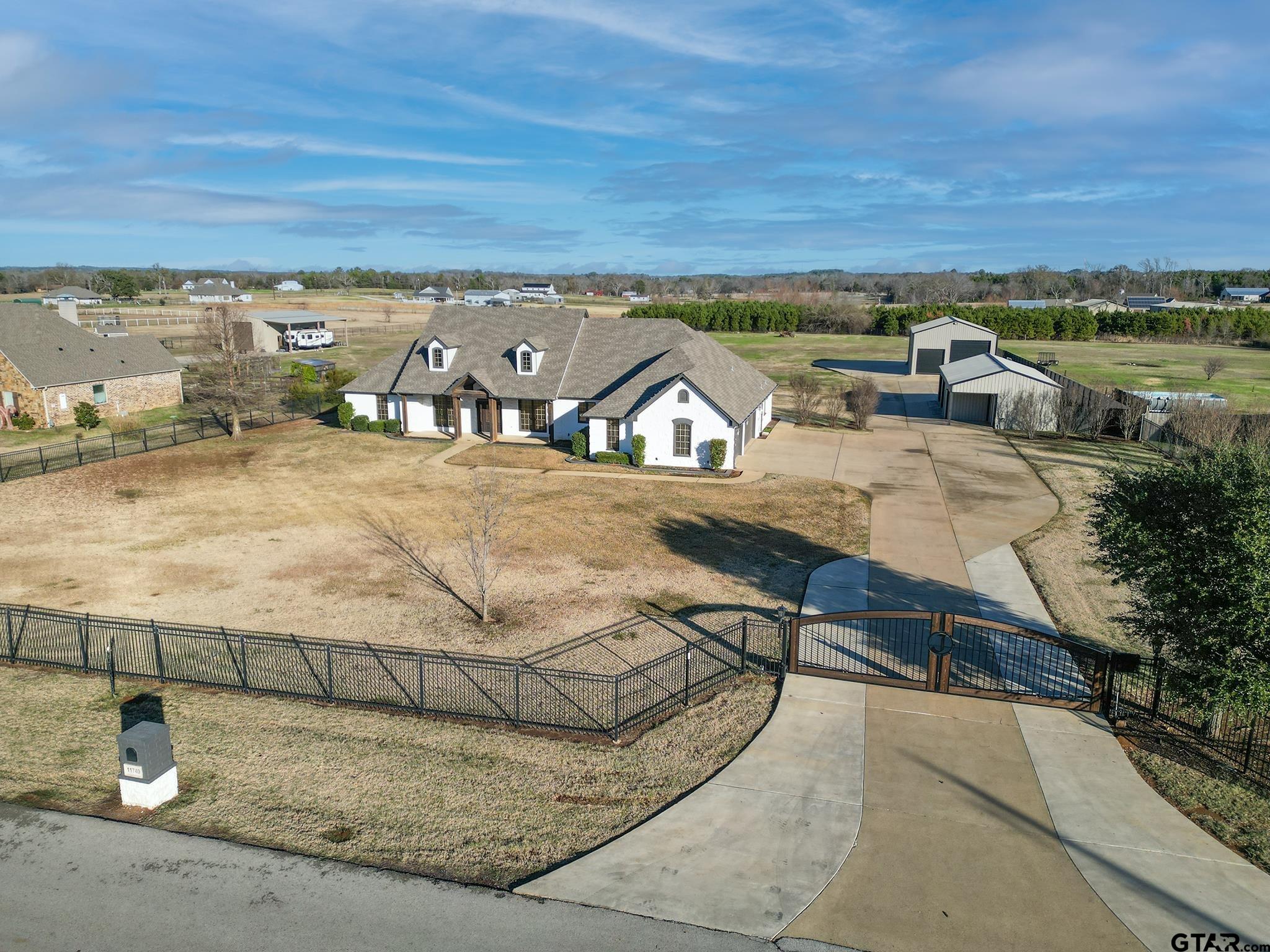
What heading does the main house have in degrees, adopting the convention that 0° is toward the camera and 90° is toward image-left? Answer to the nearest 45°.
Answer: approximately 0°

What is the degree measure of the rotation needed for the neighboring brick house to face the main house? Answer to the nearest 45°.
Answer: approximately 90° to its left

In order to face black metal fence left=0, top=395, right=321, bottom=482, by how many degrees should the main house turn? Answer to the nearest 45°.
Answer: approximately 90° to its right

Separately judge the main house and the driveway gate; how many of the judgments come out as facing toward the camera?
2

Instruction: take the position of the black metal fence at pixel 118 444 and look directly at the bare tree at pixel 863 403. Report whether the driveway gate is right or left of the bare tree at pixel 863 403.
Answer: right

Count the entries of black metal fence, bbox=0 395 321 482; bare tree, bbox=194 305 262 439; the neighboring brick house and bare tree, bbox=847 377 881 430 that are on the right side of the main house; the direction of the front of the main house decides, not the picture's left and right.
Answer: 3

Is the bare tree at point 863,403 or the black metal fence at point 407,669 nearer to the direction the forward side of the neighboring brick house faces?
the black metal fence

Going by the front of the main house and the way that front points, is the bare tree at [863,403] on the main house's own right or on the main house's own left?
on the main house's own left

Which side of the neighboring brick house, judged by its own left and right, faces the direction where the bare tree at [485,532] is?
left

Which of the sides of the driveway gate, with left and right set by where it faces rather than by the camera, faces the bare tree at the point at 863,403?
back
